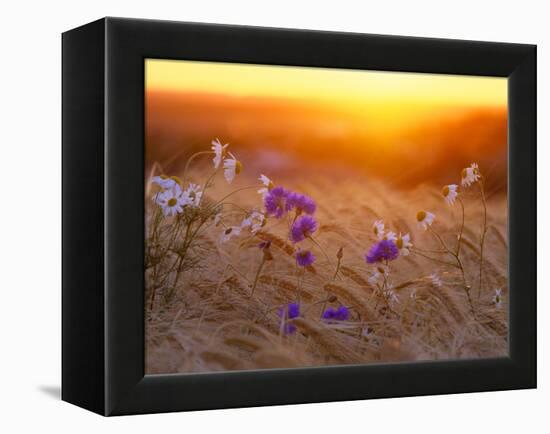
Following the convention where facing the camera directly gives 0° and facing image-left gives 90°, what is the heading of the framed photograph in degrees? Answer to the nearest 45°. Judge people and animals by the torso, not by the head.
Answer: approximately 315°
